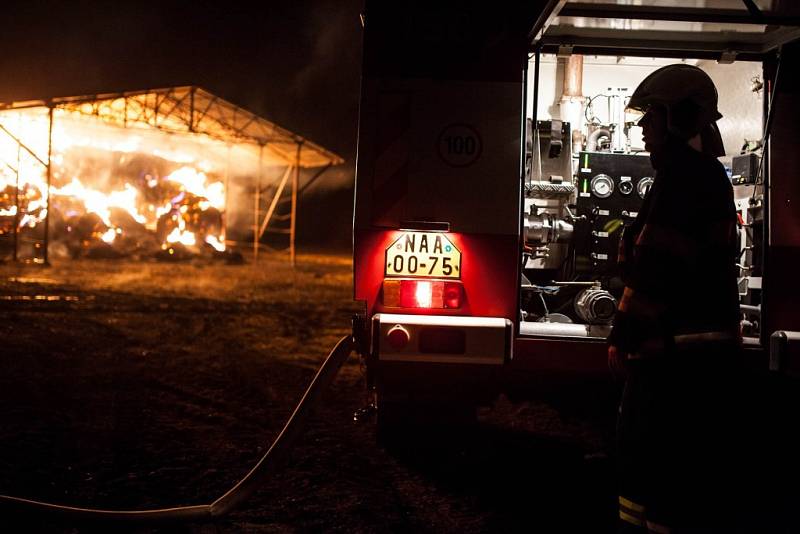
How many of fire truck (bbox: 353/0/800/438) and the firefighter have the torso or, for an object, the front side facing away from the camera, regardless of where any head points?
1

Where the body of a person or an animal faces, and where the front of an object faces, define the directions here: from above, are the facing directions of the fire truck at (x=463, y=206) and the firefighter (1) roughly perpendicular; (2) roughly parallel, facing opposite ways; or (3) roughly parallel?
roughly perpendicular

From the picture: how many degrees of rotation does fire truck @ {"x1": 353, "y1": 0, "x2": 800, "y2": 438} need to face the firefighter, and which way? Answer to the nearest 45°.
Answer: approximately 135° to its right

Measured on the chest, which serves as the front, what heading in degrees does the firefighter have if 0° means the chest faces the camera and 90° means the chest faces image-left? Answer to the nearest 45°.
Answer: approximately 90°

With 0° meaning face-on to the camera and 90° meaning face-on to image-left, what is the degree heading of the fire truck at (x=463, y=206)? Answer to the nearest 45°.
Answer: approximately 180°

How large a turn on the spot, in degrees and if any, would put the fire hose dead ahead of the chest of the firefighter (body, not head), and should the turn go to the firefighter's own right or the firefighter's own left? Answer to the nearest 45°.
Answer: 0° — they already face it

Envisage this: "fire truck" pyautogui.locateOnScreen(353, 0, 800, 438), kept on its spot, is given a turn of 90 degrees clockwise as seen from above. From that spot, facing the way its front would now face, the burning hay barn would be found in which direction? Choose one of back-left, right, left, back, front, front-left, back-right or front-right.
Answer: back-left

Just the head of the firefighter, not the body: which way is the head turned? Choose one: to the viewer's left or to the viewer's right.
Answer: to the viewer's left

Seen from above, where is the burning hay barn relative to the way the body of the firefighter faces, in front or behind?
in front

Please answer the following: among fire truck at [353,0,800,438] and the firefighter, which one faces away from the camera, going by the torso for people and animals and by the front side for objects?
the fire truck

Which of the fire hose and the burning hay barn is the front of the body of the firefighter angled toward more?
the fire hose
